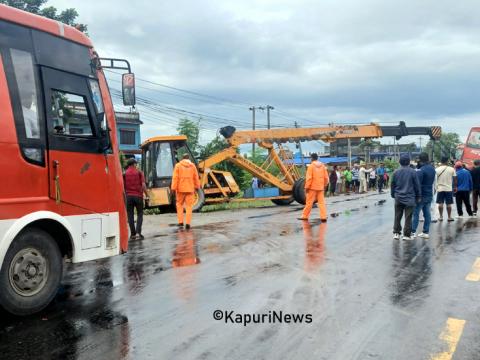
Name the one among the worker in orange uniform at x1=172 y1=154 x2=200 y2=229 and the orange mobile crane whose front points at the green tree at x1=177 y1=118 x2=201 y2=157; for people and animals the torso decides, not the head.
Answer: the worker in orange uniform

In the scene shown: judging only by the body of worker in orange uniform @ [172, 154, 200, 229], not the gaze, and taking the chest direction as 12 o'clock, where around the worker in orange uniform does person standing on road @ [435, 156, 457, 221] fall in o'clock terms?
The person standing on road is roughly at 3 o'clock from the worker in orange uniform.

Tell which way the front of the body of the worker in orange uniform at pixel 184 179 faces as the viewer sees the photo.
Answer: away from the camera

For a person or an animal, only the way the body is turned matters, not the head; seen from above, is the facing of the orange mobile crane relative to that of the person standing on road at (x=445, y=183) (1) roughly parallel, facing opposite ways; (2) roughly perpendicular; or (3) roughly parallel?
roughly perpendicular
